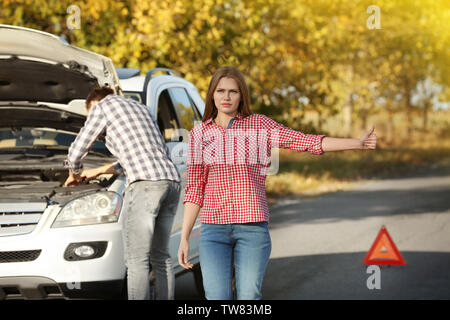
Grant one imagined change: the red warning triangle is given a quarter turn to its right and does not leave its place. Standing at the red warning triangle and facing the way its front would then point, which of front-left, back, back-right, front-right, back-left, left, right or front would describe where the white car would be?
front-left

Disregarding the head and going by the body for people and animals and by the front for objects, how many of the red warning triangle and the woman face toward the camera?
2

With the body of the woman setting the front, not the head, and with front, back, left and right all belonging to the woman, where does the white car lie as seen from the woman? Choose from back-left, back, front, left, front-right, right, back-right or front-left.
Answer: back-right

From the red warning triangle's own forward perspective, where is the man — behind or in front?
in front

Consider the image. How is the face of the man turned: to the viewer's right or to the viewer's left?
to the viewer's left

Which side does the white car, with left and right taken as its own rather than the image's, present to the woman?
left

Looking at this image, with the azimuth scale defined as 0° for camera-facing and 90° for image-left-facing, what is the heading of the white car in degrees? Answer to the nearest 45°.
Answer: approximately 45°

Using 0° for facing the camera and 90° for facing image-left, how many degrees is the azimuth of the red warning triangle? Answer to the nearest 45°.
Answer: approximately 0°
